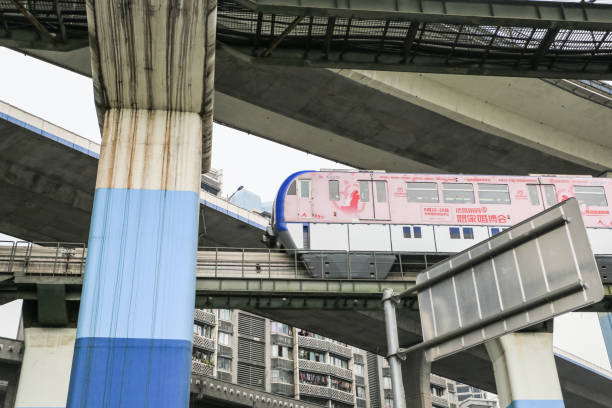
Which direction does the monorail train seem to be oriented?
to the viewer's left

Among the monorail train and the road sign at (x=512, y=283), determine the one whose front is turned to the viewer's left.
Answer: the monorail train

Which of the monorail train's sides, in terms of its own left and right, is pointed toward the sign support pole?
left

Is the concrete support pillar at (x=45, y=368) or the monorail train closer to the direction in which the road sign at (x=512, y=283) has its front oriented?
the monorail train

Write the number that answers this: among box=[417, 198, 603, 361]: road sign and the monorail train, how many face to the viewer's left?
1

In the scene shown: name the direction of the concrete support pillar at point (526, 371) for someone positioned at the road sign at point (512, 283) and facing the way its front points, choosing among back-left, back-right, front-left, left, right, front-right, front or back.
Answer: front-left

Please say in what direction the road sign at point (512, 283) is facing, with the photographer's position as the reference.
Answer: facing away from the viewer and to the right of the viewer

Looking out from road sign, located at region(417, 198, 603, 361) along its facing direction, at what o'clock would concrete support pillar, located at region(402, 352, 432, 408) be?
The concrete support pillar is roughly at 10 o'clock from the road sign.

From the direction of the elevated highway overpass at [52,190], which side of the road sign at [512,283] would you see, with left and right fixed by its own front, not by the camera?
left

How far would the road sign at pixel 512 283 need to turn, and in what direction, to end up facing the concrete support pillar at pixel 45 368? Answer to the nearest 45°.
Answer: approximately 90° to its left
